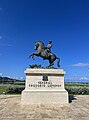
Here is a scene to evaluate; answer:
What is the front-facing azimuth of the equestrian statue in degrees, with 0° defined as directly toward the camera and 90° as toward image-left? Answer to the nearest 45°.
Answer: approximately 90°
